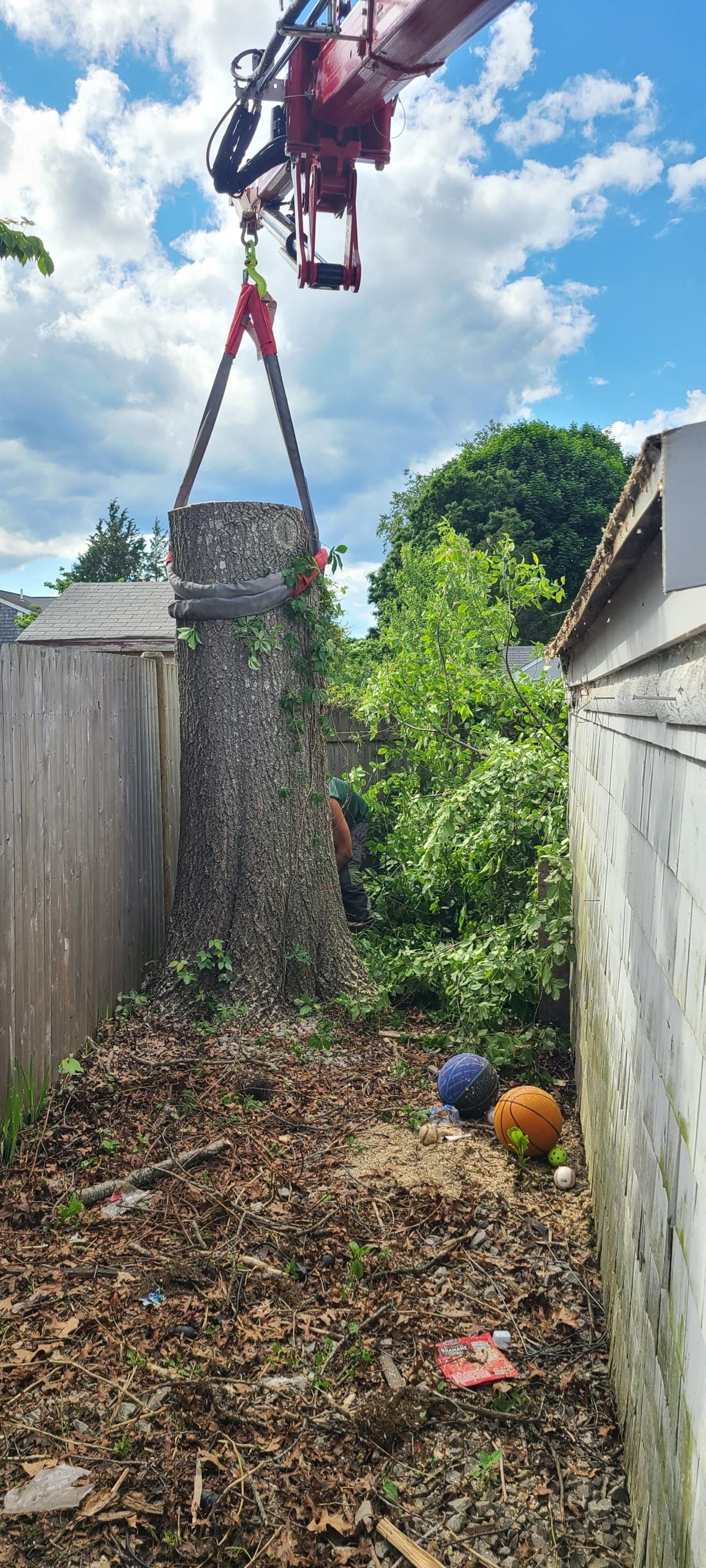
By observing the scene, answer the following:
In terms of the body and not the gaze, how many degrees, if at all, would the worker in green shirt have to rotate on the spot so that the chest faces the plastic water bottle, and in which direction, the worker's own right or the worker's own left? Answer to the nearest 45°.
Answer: approximately 90° to the worker's own left

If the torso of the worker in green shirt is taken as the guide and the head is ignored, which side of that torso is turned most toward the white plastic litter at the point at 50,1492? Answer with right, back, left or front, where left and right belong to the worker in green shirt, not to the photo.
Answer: left

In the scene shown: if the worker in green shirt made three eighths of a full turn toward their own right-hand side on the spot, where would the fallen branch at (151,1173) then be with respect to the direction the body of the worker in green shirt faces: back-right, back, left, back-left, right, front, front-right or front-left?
back-right

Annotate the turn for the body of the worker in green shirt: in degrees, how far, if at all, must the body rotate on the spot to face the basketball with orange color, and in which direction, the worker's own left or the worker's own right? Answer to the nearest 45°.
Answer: approximately 90° to the worker's own left

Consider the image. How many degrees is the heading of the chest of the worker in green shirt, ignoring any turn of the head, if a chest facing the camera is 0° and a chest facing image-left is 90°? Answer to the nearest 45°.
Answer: approximately 90°

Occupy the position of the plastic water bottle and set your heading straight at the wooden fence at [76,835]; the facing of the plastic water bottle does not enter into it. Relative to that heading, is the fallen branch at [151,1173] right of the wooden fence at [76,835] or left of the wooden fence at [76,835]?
left
